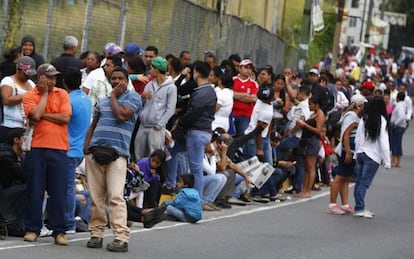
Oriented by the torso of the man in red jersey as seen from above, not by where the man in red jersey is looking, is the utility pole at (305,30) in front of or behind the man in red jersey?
behind

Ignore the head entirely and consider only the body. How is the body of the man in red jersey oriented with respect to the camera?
toward the camera

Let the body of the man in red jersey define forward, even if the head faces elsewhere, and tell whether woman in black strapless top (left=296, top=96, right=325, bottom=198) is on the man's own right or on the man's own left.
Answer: on the man's own left

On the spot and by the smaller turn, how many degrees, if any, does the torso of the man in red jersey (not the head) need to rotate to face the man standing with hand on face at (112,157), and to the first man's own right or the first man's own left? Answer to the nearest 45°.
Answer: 0° — they already face them

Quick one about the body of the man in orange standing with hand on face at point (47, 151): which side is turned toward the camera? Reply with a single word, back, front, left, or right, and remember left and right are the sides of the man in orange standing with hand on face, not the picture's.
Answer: front

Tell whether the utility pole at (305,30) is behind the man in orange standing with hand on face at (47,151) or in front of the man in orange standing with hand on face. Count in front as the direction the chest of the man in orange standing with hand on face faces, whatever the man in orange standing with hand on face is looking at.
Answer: behind

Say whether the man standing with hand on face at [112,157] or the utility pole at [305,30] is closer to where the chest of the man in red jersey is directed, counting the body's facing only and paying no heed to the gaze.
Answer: the man standing with hand on face
